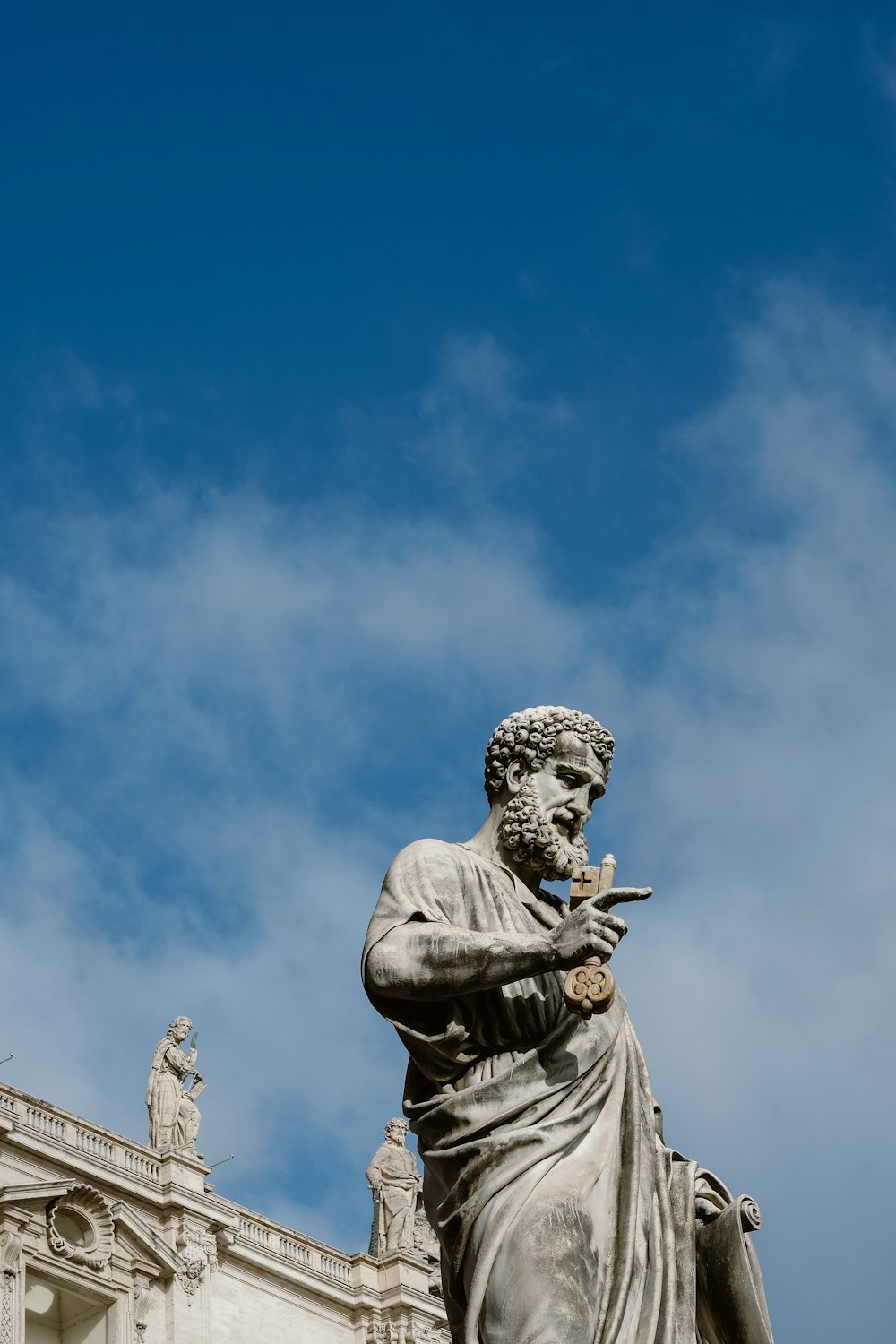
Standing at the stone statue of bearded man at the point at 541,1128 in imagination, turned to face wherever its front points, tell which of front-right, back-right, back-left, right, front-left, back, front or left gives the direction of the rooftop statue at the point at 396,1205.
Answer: back-left

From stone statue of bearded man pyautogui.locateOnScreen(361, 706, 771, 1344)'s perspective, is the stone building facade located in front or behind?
behind

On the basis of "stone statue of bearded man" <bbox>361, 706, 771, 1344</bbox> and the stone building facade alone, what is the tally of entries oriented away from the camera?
0

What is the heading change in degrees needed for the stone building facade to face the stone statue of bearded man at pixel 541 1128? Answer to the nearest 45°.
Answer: approximately 45° to its right

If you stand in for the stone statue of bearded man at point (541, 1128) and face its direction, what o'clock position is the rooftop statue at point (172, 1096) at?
The rooftop statue is roughly at 7 o'clock from the stone statue of bearded man.

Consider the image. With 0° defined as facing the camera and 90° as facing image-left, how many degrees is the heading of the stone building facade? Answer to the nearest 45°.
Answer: approximately 315°
